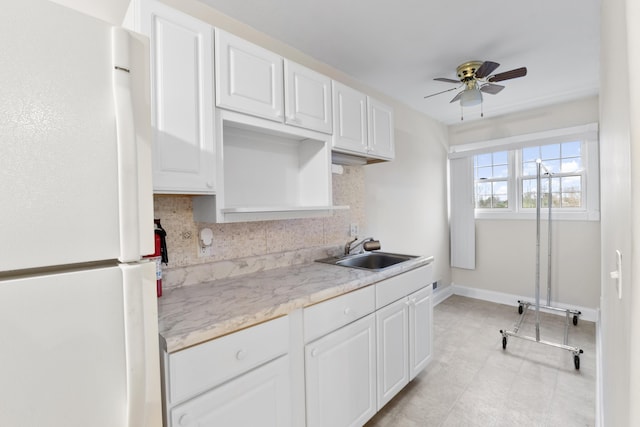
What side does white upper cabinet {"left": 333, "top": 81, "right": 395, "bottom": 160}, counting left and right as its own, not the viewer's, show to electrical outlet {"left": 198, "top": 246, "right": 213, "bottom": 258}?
right

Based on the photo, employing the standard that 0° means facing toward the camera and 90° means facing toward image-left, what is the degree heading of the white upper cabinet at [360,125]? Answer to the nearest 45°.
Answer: approximately 315°

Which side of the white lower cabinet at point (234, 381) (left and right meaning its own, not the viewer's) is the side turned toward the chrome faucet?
left

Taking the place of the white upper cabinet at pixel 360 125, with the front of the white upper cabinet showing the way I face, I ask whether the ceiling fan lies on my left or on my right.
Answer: on my left

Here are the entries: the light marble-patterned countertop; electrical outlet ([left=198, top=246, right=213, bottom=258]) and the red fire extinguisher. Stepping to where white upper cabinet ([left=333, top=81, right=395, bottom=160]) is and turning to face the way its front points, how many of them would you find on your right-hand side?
3

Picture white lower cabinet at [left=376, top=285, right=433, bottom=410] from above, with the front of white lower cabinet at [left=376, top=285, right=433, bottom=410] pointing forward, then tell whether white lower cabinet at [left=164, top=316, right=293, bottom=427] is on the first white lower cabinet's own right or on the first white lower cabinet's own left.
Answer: on the first white lower cabinet's own right

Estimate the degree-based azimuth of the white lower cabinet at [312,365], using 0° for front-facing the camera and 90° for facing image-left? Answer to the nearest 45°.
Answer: approximately 315°

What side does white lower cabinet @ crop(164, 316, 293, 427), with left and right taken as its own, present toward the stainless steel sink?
left

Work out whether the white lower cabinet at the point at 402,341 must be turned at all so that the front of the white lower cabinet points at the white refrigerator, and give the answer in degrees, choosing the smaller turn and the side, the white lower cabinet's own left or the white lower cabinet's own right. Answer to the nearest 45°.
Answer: approximately 90° to the white lower cabinet's own right

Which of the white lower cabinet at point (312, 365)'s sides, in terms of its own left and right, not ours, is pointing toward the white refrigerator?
right
